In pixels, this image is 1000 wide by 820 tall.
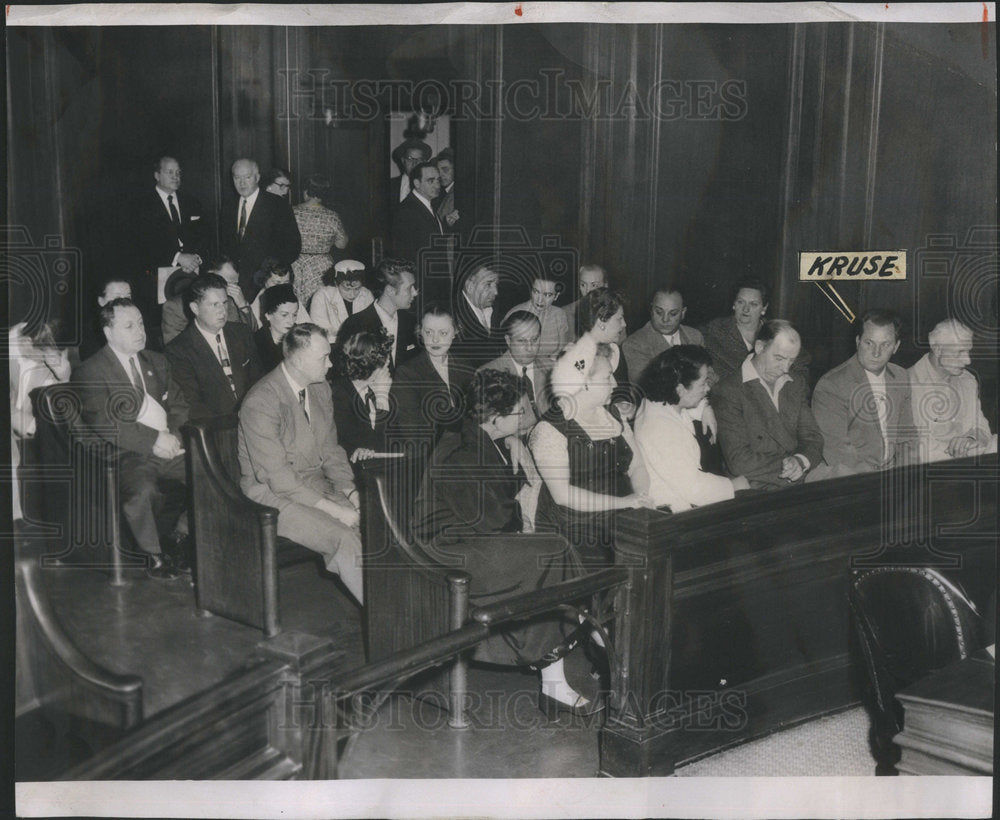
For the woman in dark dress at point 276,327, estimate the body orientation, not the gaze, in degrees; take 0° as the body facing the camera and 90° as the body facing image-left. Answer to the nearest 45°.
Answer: approximately 315°

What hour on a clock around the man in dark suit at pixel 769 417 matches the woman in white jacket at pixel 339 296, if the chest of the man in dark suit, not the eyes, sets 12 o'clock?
The woman in white jacket is roughly at 4 o'clock from the man in dark suit.

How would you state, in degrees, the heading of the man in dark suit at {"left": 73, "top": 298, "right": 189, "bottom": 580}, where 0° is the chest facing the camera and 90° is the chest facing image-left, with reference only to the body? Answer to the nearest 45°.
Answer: approximately 315°

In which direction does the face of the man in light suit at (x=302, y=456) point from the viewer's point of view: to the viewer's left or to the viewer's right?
to the viewer's right

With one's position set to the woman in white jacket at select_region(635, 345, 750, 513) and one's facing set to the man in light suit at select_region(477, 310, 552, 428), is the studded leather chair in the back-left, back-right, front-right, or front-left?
back-left
